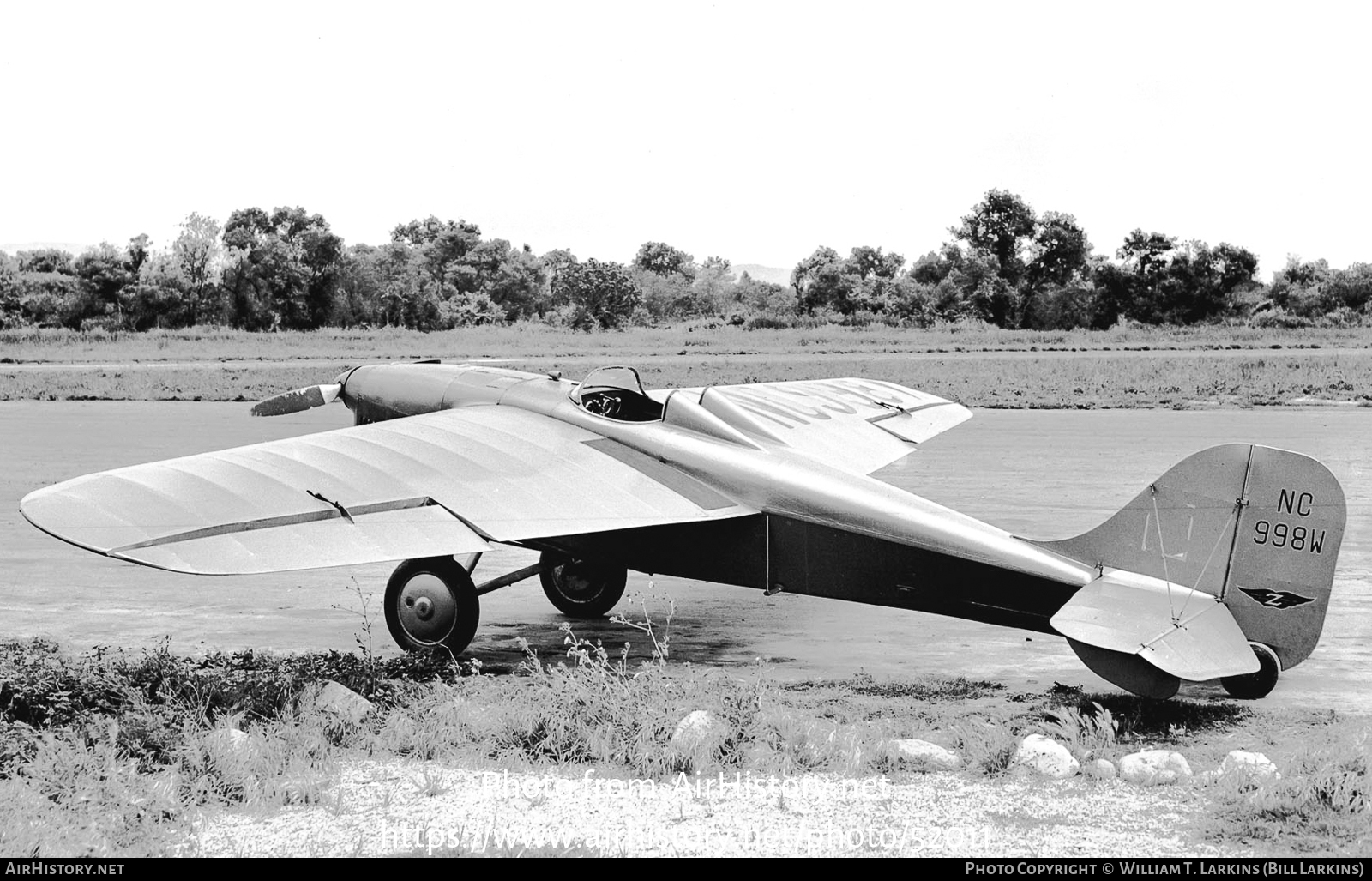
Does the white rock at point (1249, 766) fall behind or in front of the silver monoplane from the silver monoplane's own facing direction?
behind

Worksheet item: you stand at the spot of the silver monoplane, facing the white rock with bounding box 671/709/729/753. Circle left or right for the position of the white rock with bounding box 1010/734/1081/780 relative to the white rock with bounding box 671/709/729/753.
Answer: left

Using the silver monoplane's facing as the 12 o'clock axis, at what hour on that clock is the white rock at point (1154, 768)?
The white rock is roughly at 6 o'clock from the silver monoplane.

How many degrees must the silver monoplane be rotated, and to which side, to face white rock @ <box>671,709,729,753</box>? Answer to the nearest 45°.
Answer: approximately 135° to its left

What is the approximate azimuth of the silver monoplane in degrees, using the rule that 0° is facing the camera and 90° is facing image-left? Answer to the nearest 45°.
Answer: approximately 135°

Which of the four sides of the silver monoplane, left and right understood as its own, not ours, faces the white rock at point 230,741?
left

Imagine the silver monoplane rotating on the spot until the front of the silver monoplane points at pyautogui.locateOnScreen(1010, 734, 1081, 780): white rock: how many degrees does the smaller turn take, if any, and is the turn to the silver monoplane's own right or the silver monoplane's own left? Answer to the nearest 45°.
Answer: approximately 180°
